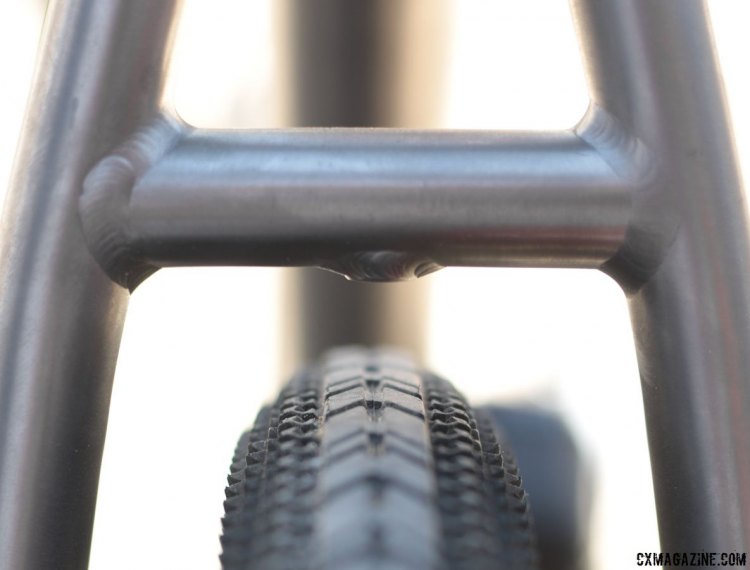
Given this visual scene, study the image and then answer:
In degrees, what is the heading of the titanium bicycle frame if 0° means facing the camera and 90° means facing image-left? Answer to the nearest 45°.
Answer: approximately 180°
